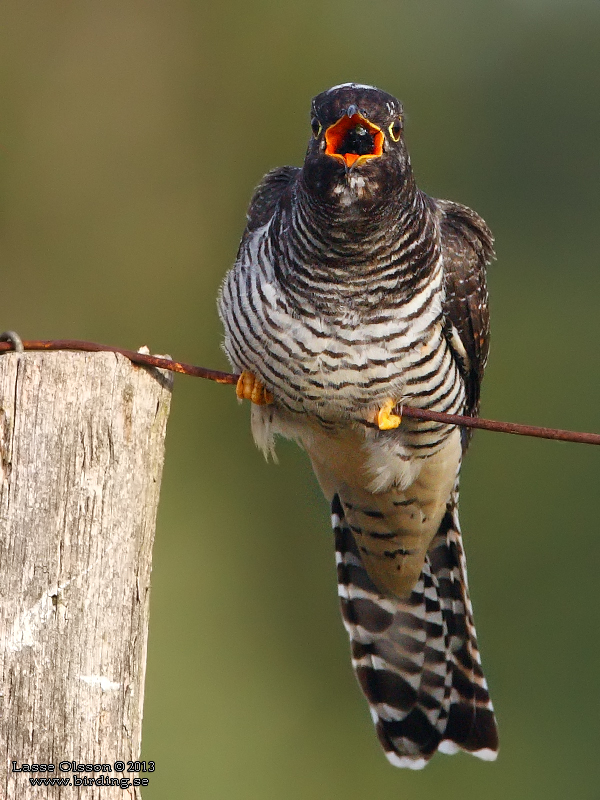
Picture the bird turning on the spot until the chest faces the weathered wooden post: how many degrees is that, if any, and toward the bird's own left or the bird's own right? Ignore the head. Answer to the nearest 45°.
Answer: approximately 45° to the bird's own right

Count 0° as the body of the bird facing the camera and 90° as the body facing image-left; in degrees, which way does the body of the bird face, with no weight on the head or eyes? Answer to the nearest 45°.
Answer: approximately 0°
